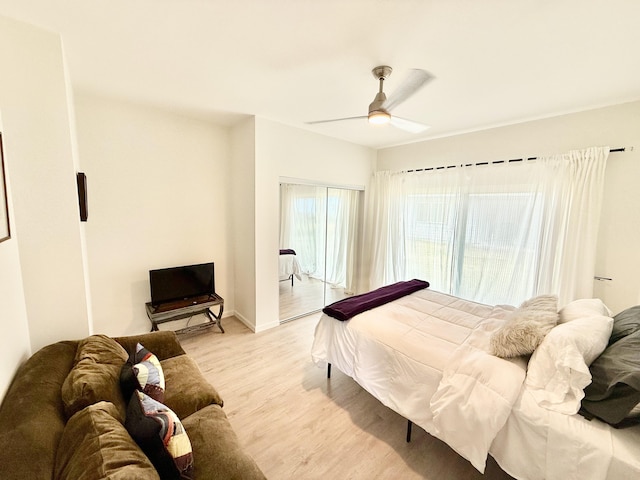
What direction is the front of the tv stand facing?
toward the camera

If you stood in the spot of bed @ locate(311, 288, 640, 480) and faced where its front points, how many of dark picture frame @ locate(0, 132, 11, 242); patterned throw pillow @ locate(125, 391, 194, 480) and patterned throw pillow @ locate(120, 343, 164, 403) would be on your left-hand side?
3

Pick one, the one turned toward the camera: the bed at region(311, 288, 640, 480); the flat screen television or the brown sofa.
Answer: the flat screen television

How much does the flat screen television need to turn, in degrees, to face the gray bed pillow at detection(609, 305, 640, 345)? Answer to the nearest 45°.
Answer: approximately 45° to its left

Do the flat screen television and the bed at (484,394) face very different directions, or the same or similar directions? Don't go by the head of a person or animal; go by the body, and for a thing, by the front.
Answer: very different directions

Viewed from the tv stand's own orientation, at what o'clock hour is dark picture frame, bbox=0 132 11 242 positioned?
The dark picture frame is roughly at 1 o'clock from the tv stand.

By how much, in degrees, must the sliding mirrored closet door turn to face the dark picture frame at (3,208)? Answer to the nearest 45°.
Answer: approximately 90° to its right

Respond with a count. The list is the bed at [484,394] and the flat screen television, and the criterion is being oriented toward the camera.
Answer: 1

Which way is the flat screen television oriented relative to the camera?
toward the camera

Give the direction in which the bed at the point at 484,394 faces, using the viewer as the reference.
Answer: facing away from the viewer and to the left of the viewer

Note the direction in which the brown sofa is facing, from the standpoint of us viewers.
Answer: facing to the right of the viewer

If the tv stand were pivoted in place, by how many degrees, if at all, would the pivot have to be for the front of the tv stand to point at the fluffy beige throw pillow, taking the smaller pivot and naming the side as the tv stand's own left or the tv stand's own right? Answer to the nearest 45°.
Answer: approximately 45° to the tv stand's own left

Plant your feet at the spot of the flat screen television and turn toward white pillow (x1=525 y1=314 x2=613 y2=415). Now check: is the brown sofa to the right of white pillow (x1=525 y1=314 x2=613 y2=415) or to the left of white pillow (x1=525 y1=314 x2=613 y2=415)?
right

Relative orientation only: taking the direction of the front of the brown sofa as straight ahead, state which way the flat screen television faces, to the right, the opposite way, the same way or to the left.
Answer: to the right

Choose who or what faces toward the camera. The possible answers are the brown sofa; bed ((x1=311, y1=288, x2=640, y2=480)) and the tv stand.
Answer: the tv stand

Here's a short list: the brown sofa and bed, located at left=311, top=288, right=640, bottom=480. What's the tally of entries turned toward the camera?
0

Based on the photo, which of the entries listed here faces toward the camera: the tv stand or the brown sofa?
the tv stand

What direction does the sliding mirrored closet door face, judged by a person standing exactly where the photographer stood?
facing the viewer and to the right of the viewer
